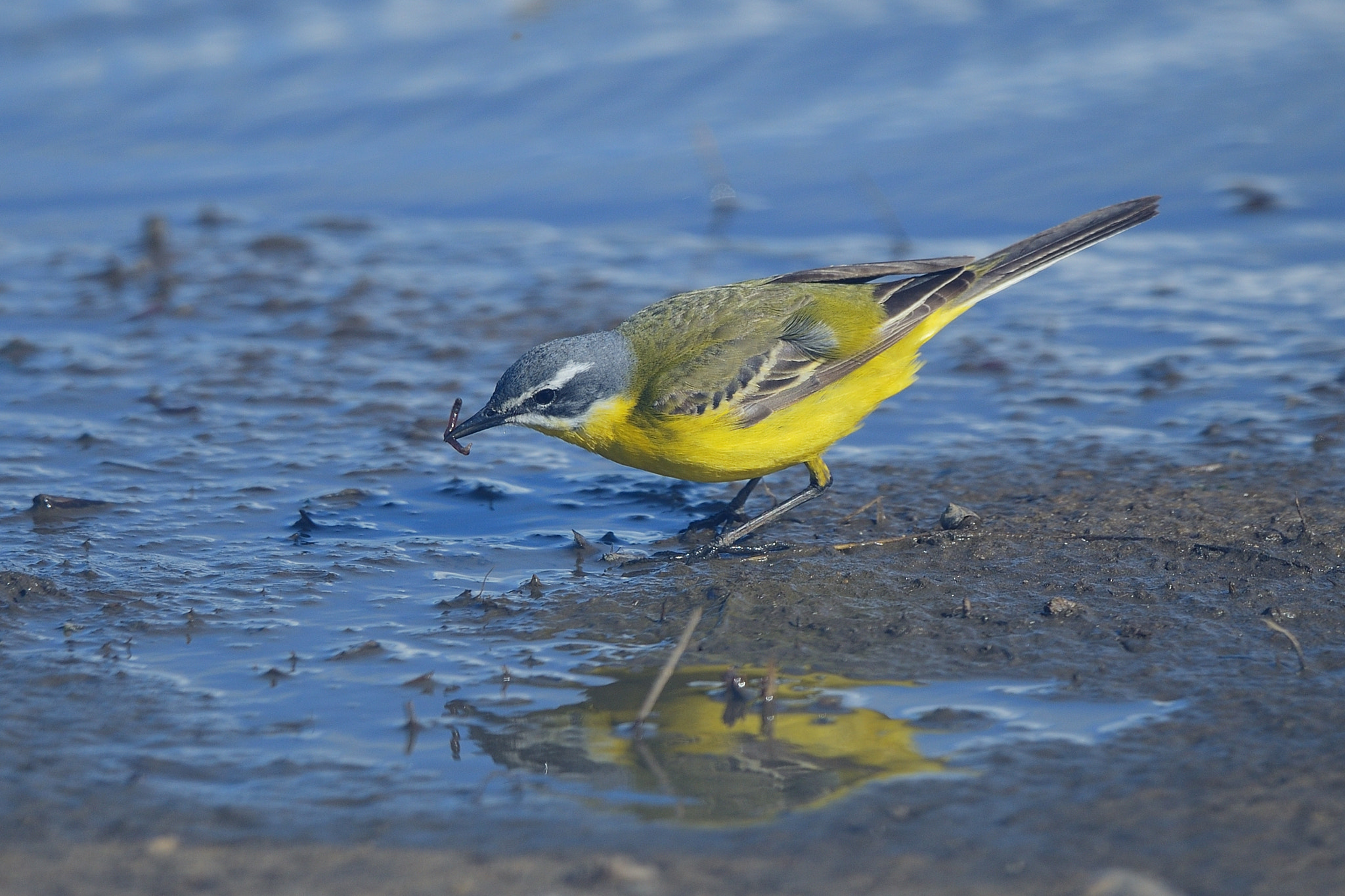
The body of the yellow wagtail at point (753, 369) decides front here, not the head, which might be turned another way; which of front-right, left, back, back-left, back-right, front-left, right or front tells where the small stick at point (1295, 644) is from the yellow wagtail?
back-left

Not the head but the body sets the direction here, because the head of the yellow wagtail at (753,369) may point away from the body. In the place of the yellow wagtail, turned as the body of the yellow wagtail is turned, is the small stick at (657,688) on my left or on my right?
on my left

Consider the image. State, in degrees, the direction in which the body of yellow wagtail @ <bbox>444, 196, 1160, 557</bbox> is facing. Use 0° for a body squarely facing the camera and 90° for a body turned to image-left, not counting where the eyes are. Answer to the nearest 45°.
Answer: approximately 90°
